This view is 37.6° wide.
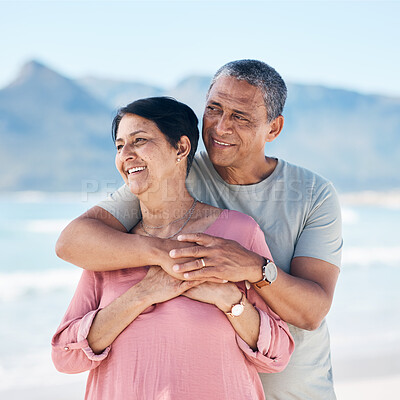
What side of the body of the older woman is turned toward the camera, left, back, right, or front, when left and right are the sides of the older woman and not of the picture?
front

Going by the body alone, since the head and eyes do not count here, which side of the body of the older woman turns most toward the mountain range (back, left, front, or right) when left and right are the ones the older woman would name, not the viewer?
back

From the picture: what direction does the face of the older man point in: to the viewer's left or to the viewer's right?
to the viewer's left

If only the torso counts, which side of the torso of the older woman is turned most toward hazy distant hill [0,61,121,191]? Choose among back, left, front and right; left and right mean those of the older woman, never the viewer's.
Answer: back

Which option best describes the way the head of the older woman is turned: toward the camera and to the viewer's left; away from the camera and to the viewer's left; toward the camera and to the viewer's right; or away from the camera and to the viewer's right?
toward the camera and to the viewer's left
